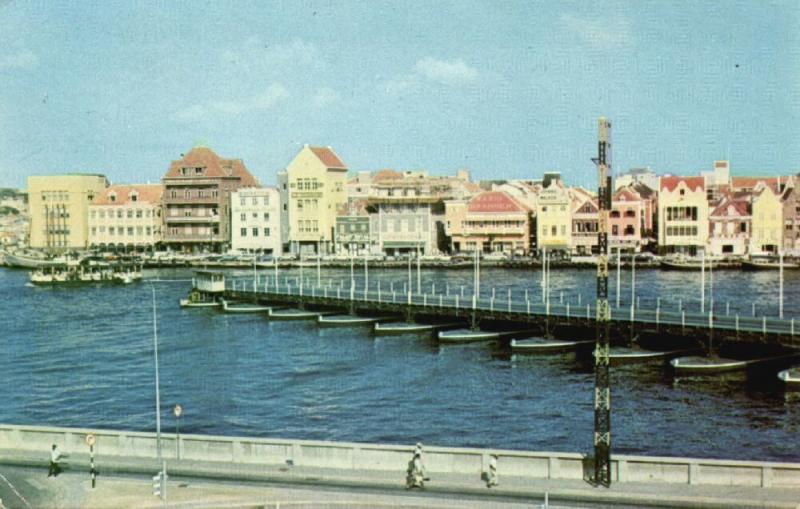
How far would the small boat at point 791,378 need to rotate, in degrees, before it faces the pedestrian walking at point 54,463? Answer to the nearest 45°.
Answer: approximately 45° to its left

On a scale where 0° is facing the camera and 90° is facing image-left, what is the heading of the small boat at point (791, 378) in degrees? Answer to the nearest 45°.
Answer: approximately 90°

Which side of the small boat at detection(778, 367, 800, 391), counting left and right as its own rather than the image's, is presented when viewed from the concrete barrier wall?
left

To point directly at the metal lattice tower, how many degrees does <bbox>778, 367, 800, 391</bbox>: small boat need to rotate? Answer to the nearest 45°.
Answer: approximately 90° to its left

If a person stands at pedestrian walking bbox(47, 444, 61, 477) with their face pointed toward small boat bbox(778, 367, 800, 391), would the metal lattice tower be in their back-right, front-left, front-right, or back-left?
front-right

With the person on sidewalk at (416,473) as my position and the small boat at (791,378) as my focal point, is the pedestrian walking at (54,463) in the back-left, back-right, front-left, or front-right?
back-left

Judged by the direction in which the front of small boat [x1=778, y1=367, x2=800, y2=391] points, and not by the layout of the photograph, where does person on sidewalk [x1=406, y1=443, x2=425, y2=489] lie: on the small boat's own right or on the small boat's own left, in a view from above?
on the small boat's own left
